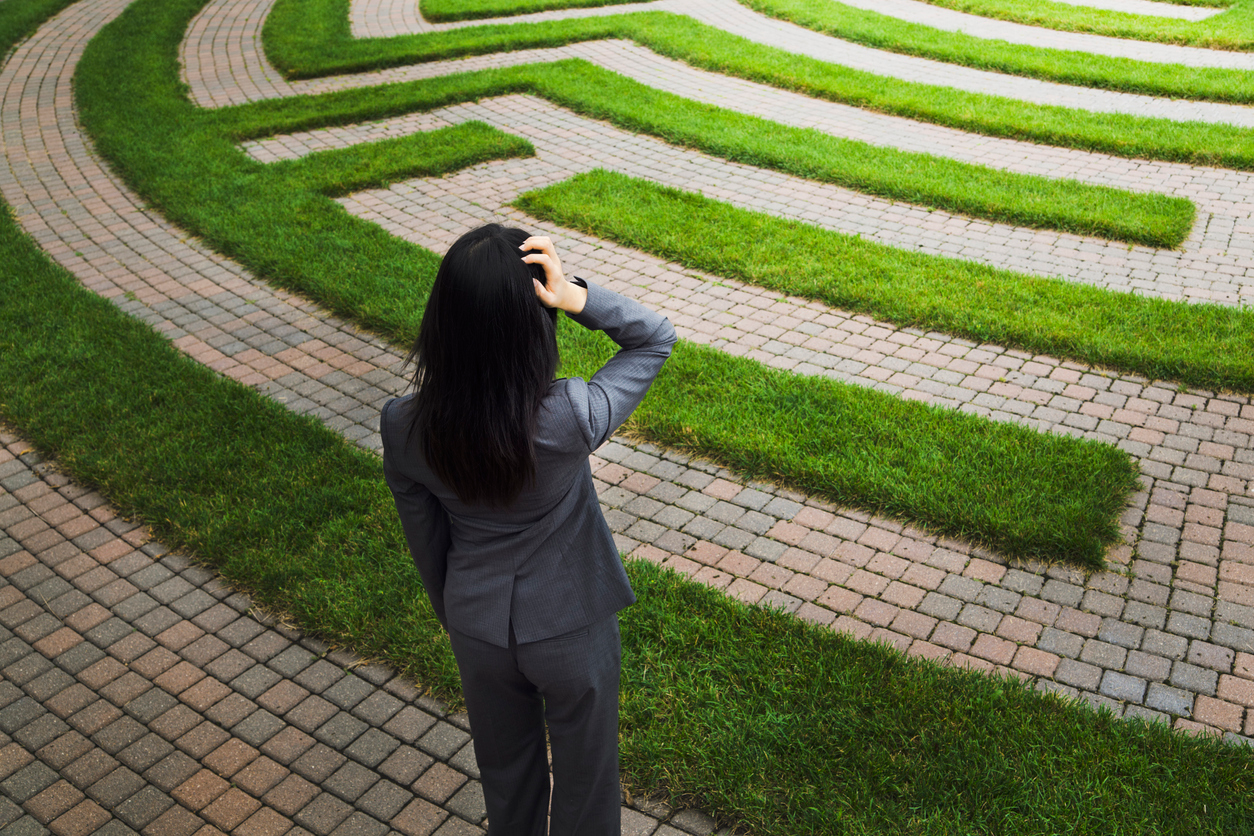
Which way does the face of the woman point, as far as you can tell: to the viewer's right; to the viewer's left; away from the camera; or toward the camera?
away from the camera

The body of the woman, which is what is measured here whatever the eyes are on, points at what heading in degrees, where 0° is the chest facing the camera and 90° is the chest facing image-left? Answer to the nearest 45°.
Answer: approximately 180°
